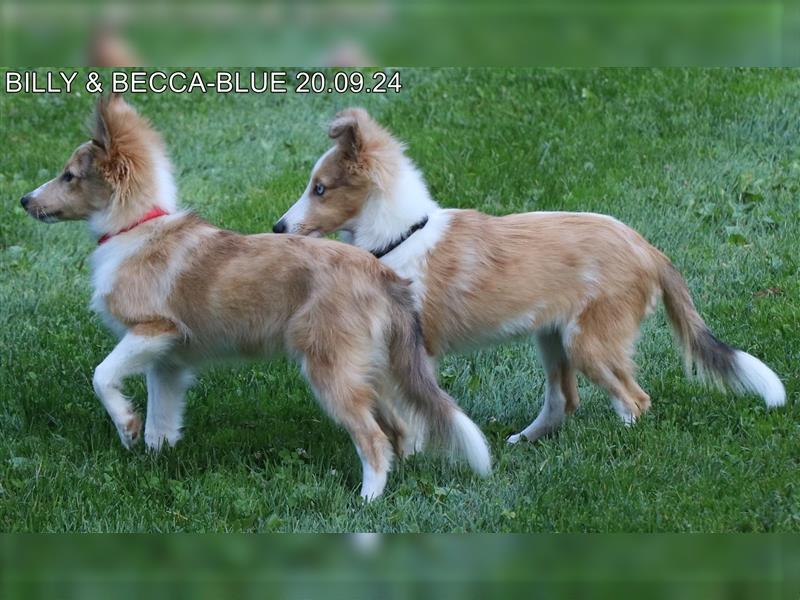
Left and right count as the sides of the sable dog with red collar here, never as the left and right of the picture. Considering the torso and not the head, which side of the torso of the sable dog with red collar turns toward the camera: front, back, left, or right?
left
